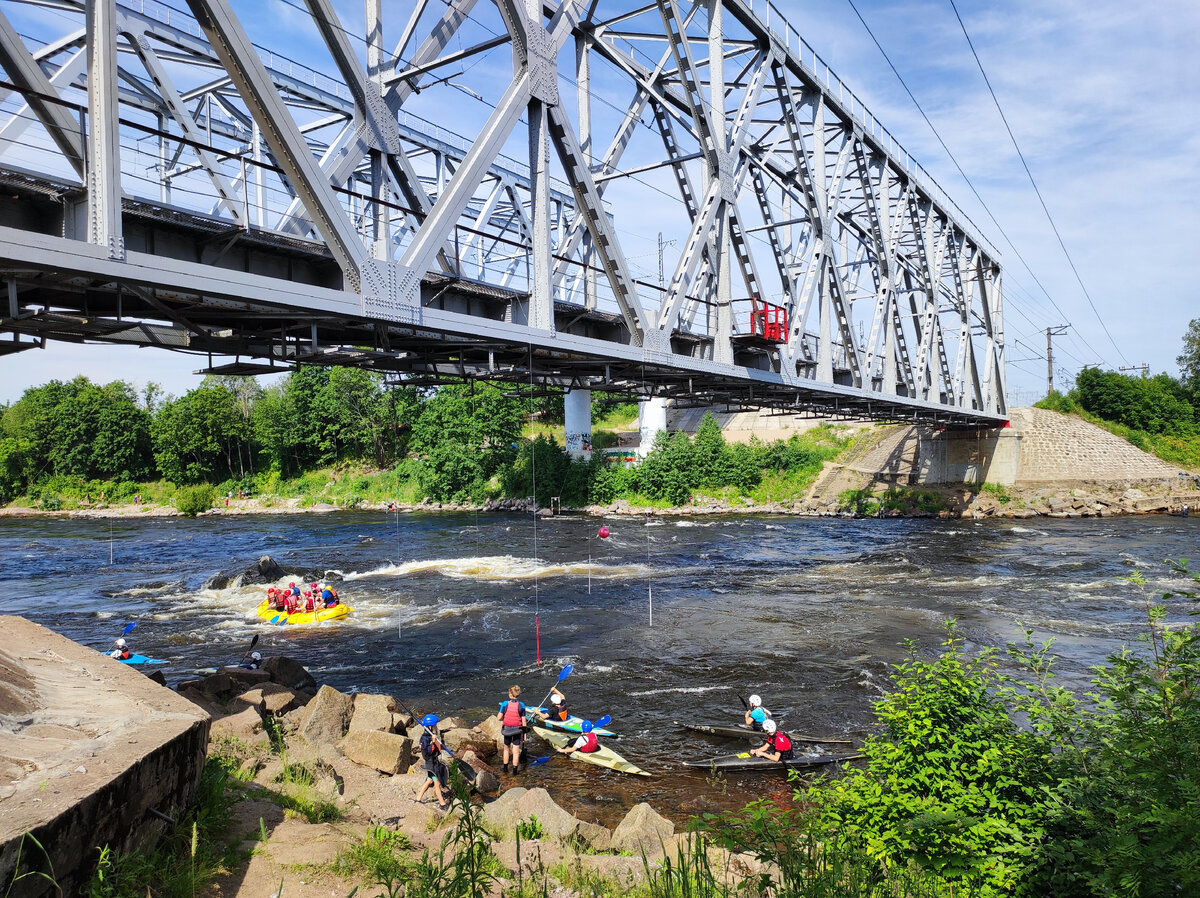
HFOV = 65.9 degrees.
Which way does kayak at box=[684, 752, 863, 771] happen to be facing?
to the viewer's left

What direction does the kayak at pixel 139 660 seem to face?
to the viewer's right

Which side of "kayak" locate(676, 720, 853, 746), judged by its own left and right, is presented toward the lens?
left

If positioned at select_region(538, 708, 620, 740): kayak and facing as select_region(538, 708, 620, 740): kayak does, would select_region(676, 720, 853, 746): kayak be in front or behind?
in front

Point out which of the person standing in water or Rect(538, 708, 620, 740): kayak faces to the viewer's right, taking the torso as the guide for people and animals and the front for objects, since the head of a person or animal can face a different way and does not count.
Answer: the kayak

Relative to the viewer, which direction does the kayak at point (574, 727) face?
to the viewer's right

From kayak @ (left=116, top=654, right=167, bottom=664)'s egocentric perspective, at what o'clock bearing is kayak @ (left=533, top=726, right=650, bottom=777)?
kayak @ (left=533, top=726, right=650, bottom=777) is roughly at 2 o'clock from kayak @ (left=116, top=654, right=167, bottom=664).

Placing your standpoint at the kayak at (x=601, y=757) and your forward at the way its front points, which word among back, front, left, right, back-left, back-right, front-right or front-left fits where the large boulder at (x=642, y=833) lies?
front-right

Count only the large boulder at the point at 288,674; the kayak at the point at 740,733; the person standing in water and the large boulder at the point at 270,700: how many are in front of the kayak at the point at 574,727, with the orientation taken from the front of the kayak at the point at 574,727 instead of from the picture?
1

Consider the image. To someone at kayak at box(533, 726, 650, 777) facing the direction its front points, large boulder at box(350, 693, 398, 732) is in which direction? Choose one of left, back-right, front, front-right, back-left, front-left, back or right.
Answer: back-right

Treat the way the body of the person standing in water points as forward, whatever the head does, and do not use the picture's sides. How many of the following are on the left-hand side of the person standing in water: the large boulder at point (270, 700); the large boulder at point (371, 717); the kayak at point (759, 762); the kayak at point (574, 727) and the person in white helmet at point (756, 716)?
2

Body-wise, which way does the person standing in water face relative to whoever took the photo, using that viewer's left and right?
facing away from the viewer

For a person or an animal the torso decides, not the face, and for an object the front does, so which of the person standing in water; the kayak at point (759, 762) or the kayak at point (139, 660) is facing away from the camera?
the person standing in water

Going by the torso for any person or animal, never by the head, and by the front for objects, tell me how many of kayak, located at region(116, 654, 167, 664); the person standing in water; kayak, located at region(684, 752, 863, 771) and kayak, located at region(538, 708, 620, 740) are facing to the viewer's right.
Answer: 2
